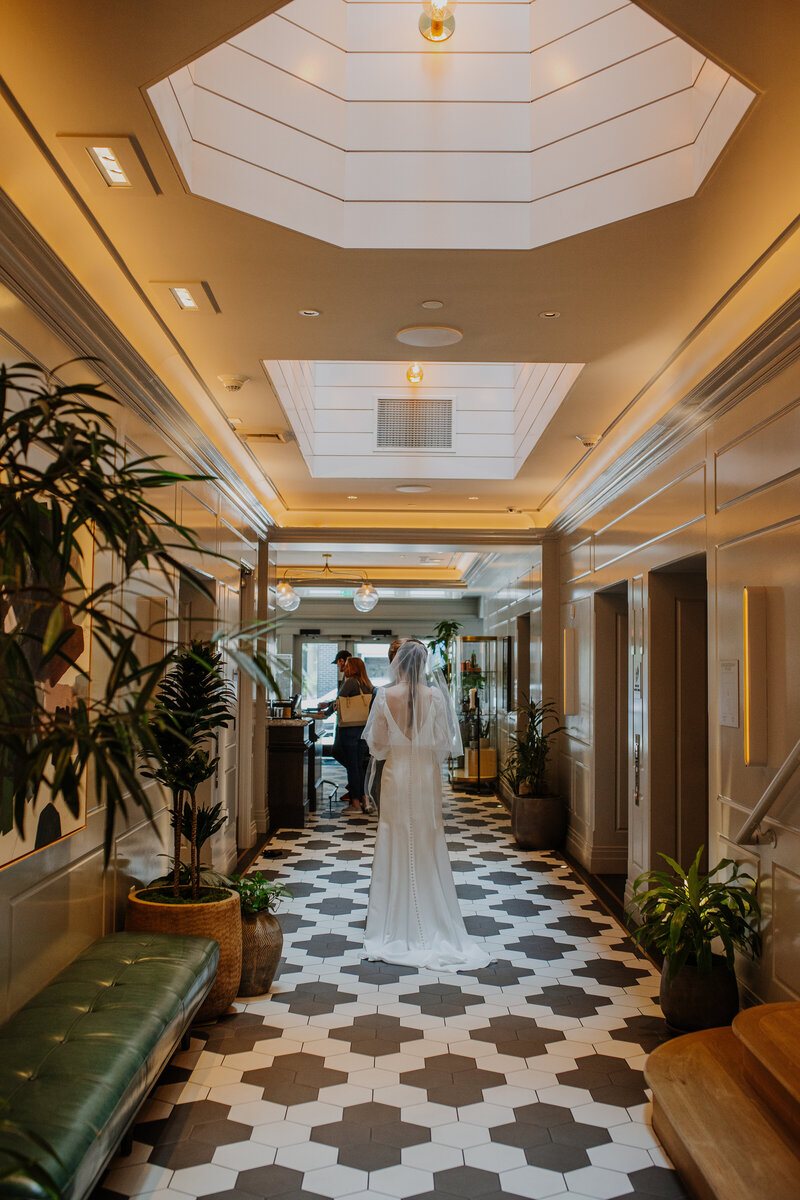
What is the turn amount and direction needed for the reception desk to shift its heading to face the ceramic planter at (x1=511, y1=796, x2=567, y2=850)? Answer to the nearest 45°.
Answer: approximately 45° to its right

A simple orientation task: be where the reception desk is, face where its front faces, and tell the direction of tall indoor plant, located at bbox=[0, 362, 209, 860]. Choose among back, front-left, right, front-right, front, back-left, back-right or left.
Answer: right

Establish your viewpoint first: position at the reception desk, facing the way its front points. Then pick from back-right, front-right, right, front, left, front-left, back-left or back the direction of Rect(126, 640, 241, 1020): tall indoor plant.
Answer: right

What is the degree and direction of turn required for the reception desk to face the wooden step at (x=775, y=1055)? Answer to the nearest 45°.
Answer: approximately 90° to its right

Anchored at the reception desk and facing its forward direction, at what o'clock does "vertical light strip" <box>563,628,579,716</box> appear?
The vertical light strip is roughly at 1 o'clock from the reception desk.

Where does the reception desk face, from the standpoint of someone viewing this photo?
facing to the right of the viewer

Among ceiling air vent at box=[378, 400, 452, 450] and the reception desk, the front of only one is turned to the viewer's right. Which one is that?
the reception desk

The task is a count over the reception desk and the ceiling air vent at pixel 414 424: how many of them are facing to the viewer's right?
1

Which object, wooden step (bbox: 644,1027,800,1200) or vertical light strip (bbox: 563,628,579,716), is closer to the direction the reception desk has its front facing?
the vertical light strip
